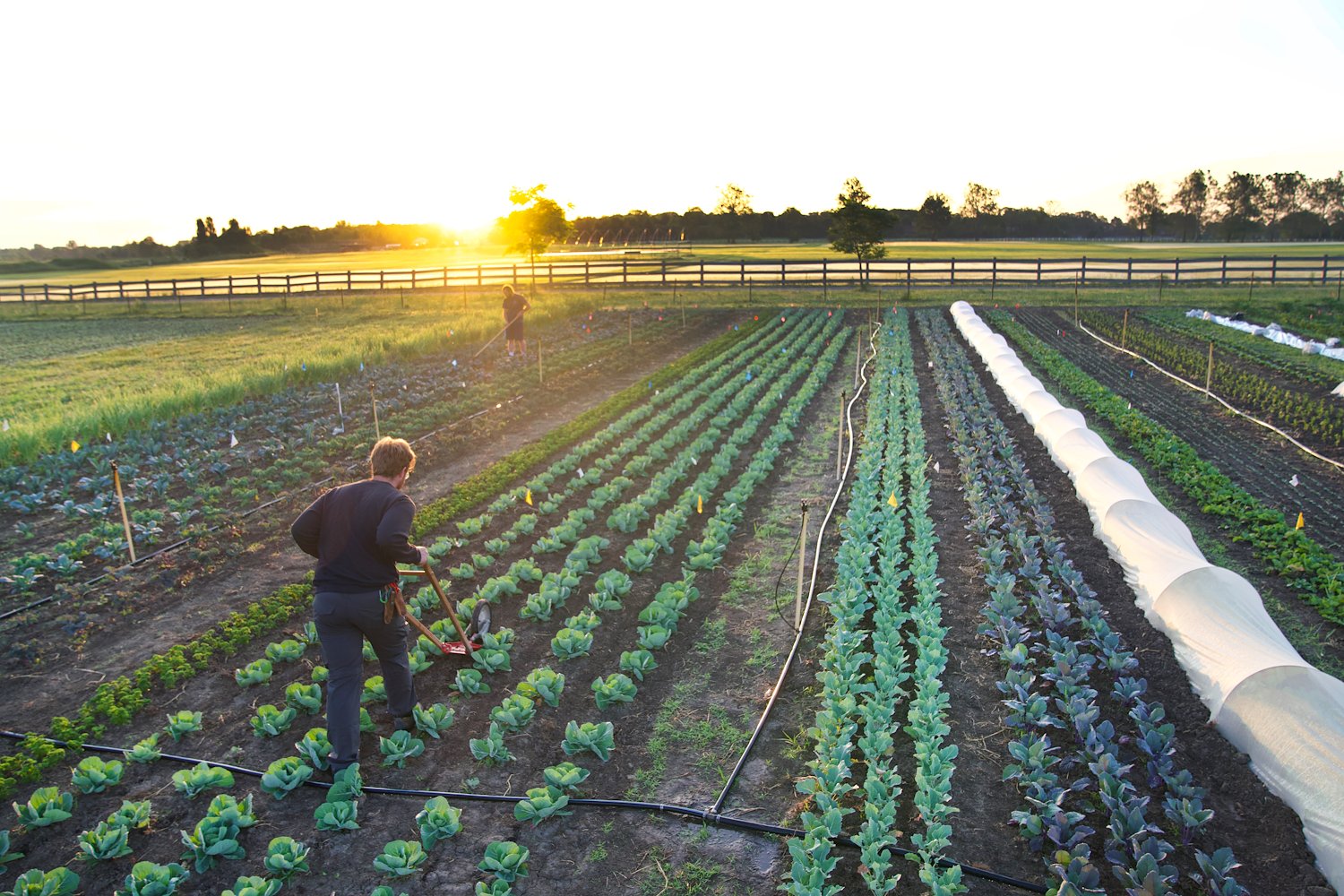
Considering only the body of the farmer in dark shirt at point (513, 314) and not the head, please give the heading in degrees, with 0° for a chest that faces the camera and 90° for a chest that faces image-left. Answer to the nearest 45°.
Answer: approximately 45°

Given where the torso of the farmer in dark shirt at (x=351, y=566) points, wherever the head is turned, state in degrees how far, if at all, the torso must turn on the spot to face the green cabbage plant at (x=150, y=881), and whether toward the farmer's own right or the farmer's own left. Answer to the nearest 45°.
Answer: approximately 180°

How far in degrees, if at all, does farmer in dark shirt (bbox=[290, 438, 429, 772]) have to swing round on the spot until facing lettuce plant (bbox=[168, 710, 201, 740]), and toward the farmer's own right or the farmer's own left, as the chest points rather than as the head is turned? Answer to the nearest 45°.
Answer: approximately 90° to the farmer's own left

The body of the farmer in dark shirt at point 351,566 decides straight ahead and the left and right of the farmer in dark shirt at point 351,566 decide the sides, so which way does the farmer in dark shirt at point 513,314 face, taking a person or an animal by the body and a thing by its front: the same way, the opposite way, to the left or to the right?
the opposite way

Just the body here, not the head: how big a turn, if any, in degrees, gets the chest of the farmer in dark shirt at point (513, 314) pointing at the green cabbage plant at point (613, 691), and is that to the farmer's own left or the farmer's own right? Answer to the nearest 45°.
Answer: approximately 45° to the farmer's own left

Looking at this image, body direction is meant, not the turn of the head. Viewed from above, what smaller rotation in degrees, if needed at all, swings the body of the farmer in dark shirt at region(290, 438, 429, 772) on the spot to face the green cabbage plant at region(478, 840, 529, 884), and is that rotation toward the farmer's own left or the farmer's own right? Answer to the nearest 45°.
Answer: approximately 90° to the farmer's own right

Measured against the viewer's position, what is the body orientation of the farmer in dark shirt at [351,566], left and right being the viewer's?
facing away from the viewer and to the right of the viewer

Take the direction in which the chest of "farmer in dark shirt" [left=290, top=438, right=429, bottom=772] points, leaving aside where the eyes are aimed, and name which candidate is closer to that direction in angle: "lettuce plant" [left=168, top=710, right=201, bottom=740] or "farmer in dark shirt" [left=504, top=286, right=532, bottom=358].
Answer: the farmer in dark shirt
